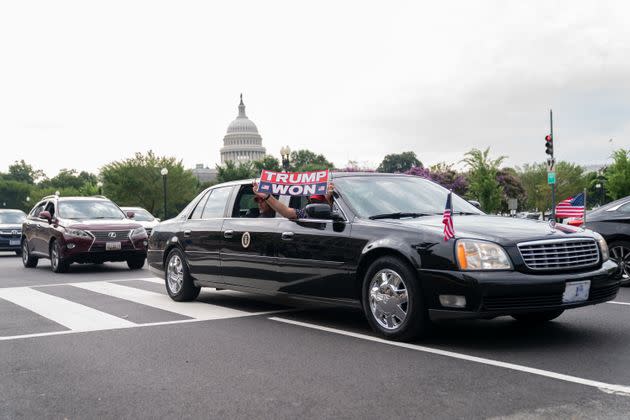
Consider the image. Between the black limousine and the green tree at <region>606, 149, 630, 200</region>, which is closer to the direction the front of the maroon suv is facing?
the black limousine

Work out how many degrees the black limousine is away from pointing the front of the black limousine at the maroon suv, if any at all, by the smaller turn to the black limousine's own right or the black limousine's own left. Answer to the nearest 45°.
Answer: approximately 180°

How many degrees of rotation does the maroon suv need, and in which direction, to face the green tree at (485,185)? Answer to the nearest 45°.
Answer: approximately 90° to its left

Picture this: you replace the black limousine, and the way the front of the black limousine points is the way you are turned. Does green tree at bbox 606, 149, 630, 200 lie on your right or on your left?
on your left

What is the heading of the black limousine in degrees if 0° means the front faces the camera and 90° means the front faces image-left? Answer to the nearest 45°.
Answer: approximately 315°

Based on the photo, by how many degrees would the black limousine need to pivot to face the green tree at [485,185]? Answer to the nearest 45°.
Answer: approximately 135° to its left

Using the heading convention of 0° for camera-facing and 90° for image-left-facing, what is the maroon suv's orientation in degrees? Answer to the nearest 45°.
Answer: approximately 315°
